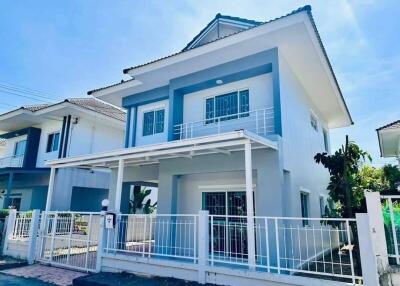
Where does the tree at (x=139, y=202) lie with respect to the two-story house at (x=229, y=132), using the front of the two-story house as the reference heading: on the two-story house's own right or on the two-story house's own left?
on the two-story house's own right

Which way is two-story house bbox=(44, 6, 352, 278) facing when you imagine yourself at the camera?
facing the viewer and to the left of the viewer

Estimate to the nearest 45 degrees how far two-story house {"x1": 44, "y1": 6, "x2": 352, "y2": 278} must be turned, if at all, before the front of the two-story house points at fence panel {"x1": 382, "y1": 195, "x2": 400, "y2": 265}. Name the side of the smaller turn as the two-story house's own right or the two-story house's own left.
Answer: approximately 90° to the two-story house's own left

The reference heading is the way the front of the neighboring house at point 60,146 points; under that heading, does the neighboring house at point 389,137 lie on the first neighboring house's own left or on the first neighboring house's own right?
on the first neighboring house's own left

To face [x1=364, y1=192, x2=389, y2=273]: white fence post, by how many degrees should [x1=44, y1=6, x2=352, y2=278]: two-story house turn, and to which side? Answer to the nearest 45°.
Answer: approximately 90° to its left

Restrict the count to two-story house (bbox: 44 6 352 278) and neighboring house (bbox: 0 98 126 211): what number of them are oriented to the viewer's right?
0
